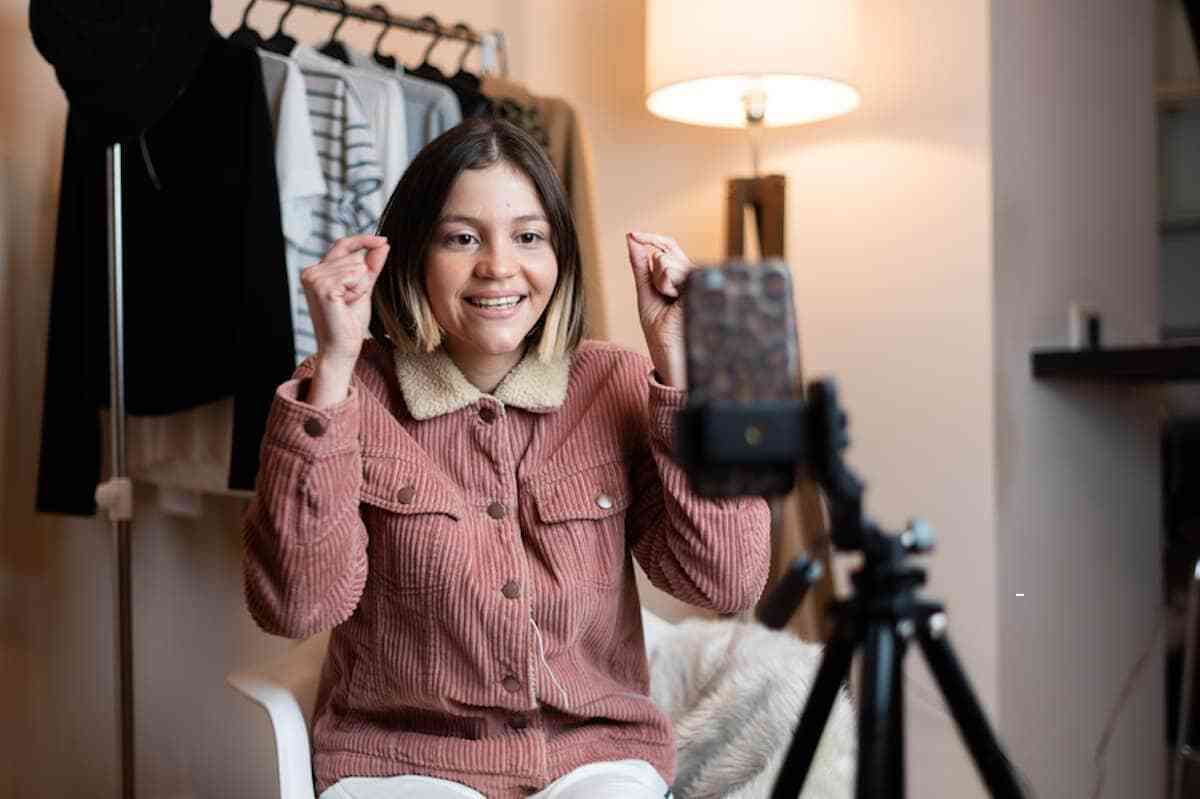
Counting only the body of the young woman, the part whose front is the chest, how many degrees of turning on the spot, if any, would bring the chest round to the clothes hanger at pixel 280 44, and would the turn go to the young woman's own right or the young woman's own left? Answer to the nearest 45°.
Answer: approximately 180°

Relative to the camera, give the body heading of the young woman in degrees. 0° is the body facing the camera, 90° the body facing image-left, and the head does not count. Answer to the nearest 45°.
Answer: approximately 0°

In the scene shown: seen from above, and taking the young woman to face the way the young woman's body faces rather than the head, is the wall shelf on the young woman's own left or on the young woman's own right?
on the young woman's own left

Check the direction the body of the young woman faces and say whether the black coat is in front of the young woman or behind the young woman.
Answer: behind

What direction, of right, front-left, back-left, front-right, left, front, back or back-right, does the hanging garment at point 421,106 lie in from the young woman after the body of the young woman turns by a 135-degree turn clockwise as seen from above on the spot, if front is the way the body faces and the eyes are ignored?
front-right

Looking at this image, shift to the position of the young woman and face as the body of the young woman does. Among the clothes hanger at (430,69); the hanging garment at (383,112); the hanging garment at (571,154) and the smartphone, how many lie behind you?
3

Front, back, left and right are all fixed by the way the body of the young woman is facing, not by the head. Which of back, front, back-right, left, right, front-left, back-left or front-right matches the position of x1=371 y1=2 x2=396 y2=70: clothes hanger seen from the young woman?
back
